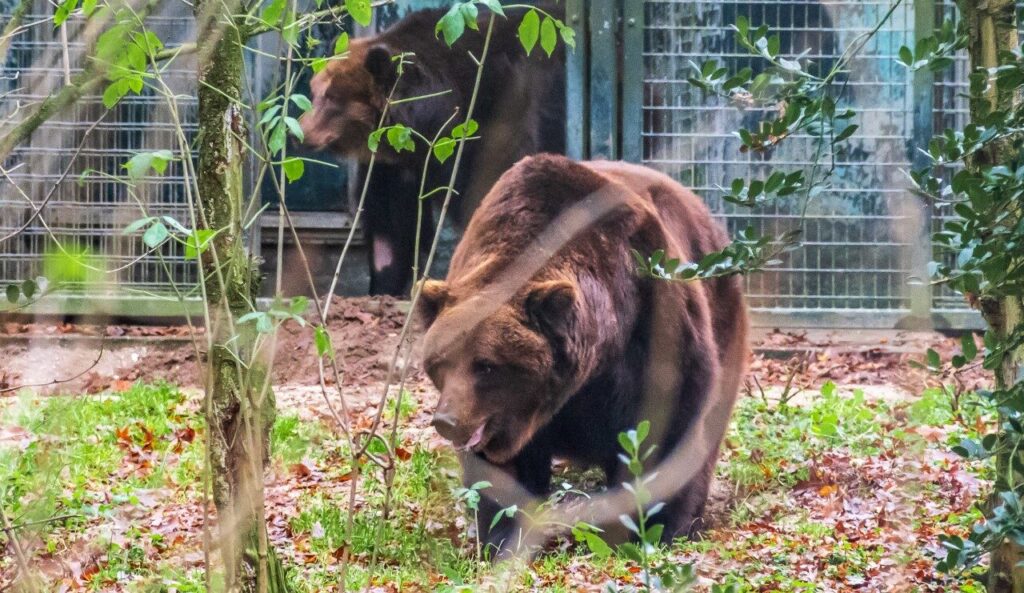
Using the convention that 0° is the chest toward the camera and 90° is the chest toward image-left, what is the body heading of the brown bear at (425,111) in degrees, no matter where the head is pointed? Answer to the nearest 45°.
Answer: approximately 90°

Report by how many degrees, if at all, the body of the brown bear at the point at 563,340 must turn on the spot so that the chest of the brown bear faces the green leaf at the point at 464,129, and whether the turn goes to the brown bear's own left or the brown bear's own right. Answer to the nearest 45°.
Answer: approximately 45° to the brown bear's own left

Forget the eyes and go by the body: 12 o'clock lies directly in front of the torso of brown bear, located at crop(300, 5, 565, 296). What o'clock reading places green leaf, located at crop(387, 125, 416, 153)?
The green leaf is roughly at 9 o'clock from the brown bear.

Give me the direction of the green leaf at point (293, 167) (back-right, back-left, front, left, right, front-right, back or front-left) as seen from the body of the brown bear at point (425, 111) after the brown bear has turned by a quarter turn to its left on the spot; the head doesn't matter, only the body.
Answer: front

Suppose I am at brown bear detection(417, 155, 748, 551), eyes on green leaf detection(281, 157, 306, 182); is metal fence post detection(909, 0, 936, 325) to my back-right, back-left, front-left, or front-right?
back-left

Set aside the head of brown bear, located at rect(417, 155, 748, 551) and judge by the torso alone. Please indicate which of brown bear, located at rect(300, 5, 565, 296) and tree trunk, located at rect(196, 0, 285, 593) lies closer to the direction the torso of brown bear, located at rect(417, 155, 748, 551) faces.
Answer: the tree trunk

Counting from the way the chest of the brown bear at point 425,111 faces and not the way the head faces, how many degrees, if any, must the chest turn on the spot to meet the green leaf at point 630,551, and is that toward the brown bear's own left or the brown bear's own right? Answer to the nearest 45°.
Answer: approximately 90° to the brown bear's own left

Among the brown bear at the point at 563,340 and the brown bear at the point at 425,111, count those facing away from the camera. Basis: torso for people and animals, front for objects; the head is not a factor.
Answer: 0

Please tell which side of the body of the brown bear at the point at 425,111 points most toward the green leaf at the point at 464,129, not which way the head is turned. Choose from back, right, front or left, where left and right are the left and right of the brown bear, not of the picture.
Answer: left

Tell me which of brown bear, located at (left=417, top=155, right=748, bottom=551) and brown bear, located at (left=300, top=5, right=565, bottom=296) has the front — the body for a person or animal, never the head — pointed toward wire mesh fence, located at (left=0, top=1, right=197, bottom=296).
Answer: brown bear, located at (left=300, top=5, right=565, bottom=296)

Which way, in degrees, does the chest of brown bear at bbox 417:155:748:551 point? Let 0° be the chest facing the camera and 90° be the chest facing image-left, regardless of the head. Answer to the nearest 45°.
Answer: approximately 45°

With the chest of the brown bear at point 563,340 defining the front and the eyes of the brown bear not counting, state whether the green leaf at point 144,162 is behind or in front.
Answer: in front

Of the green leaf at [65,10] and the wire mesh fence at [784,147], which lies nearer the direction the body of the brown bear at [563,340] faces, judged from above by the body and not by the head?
the green leaf

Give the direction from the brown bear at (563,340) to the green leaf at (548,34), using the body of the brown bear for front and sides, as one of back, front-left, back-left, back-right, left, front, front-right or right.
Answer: front-left
